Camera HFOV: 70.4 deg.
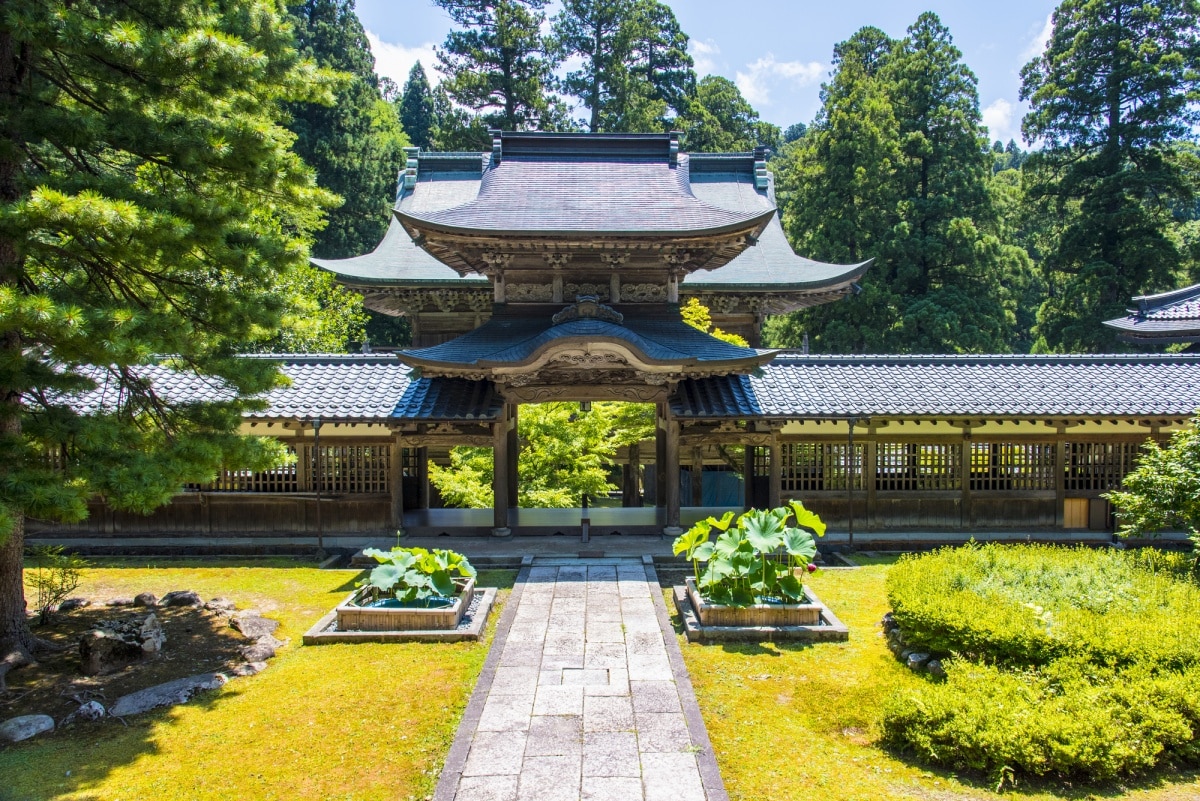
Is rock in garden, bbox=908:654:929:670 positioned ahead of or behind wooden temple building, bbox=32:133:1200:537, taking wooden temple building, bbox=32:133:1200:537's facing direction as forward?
ahead

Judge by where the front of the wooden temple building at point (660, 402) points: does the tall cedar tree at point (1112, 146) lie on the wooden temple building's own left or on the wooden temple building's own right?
on the wooden temple building's own left

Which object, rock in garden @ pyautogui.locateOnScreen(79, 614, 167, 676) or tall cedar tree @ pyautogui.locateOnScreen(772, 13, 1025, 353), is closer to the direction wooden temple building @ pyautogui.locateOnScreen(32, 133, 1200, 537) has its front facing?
the rock in garden

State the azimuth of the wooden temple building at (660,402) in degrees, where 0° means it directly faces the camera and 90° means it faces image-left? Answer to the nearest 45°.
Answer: approximately 0°

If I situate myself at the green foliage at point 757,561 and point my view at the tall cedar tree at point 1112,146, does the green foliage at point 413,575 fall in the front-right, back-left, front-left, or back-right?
back-left

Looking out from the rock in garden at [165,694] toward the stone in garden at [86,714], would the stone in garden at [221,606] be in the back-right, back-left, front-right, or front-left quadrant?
back-right

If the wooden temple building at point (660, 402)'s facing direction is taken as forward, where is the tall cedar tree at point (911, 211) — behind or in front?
behind

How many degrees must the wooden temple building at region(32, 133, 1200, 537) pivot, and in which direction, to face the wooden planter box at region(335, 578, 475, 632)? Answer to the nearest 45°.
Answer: approximately 45° to its right

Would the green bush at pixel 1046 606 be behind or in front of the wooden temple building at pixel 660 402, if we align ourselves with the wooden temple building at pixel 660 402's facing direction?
in front

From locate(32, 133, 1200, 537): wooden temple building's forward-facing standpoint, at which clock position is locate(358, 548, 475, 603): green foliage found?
The green foliage is roughly at 1 o'clock from the wooden temple building.
